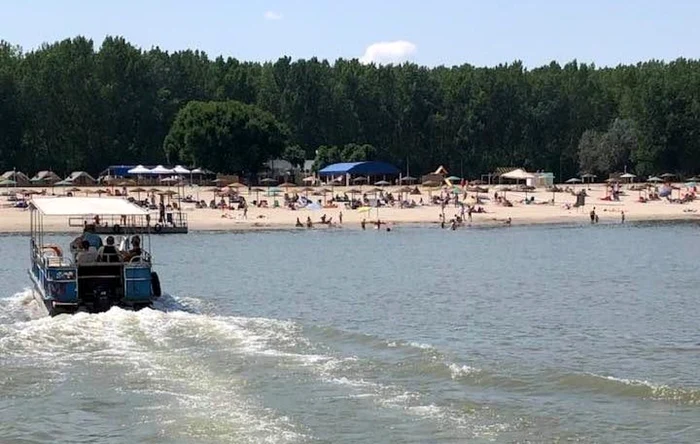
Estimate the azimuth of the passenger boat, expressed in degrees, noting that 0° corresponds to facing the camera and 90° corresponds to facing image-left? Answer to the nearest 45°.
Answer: approximately 180°
